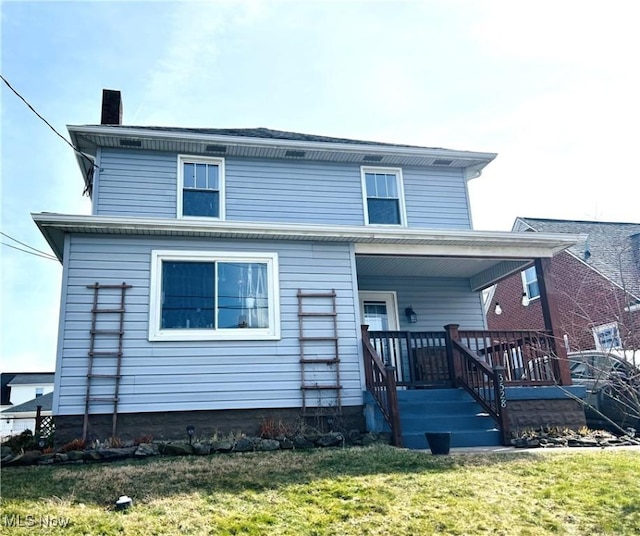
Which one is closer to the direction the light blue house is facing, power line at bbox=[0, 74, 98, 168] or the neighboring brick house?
the power line

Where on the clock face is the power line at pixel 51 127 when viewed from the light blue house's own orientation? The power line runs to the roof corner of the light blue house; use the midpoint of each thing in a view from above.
The power line is roughly at 3 o'clock from the light blue house.

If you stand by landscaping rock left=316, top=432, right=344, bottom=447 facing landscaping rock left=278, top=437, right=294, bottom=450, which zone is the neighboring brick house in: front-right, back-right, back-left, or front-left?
back-right

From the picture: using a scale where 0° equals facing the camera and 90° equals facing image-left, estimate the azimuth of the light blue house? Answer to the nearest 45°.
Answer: approximately 0°

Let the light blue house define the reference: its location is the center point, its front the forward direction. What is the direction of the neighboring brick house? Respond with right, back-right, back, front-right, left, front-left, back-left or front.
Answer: back-left
